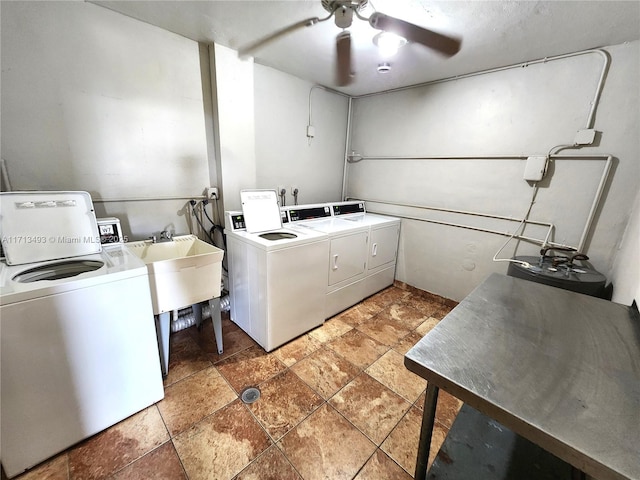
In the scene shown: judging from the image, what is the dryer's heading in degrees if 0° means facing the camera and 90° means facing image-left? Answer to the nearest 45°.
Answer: approximately 315°

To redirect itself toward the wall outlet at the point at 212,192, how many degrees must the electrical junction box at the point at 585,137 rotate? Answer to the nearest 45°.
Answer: approximately 45° to its right

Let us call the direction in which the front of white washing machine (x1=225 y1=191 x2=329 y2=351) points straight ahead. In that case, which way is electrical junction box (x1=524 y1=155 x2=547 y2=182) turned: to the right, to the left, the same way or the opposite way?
to the right

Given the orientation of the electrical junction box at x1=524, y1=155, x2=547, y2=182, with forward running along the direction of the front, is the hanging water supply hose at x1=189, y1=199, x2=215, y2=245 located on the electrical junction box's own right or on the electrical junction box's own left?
on the electrical junction box's own right

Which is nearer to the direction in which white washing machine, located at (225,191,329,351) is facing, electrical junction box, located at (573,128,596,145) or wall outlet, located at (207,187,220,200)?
the electrical junction box

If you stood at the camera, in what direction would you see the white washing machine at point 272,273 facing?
facing the viewer and to the right of the viewer

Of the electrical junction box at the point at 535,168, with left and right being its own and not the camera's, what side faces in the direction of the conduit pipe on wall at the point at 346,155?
right

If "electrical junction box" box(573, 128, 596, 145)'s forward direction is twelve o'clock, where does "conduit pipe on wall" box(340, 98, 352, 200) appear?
The conduit pipe on wall is roughly at 3 o'clock from the electrical junction box.

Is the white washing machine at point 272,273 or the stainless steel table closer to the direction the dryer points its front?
the stainless steel table
